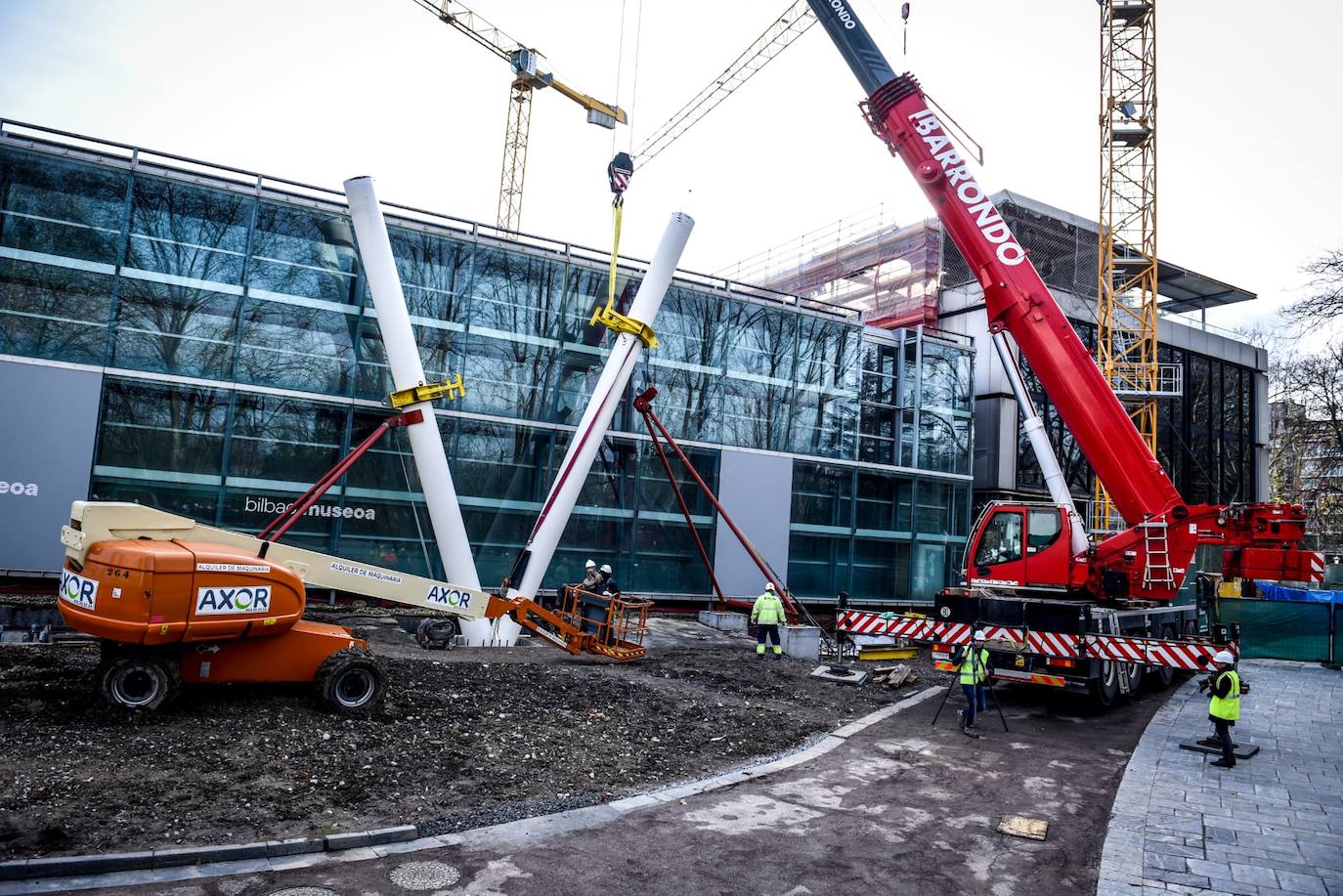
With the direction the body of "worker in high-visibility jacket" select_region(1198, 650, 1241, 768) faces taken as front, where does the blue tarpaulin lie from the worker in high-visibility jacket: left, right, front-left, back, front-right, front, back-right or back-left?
right

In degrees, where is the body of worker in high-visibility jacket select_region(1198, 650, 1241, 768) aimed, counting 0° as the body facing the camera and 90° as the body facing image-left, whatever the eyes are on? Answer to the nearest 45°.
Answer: approximately 90°

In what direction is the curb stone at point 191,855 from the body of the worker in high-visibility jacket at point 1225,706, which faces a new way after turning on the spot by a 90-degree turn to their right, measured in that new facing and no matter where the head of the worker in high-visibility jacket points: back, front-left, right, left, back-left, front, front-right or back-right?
back-left

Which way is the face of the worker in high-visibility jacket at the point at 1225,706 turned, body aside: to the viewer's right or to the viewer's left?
to the viewer's left

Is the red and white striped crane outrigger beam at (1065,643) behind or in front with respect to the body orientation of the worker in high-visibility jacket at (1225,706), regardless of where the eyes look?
in front

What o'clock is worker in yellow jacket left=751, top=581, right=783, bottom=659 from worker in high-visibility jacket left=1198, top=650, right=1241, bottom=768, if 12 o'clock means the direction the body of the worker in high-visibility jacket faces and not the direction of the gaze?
The worker in yellow jacket is roughly at 1 o'clock from the worker in high-visibility jacket.
